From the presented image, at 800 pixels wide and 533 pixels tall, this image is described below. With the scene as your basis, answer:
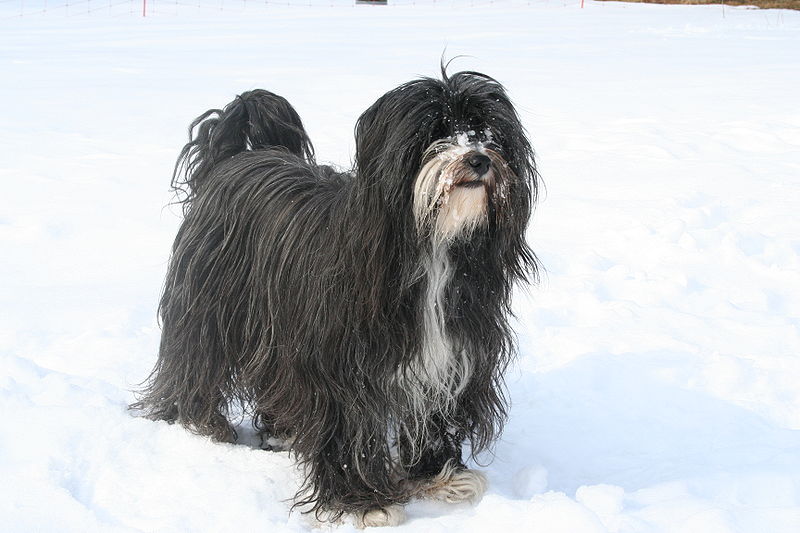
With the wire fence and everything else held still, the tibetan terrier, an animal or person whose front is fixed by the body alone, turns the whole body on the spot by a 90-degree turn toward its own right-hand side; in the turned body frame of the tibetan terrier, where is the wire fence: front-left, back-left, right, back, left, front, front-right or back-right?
back-right

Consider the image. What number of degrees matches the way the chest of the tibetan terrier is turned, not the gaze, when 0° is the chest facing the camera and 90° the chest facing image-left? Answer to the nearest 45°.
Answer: approximately 315°
